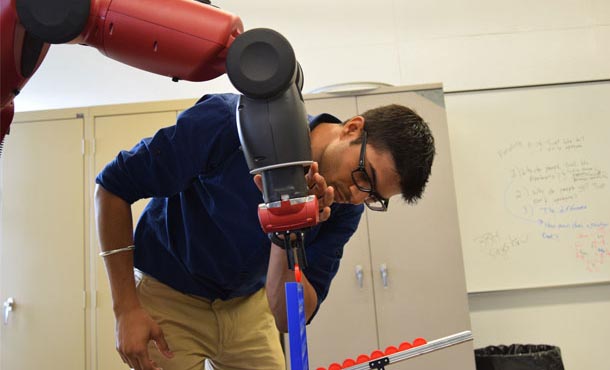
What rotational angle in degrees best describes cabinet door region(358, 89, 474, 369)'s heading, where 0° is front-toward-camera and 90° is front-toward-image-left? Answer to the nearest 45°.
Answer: approximately 0°

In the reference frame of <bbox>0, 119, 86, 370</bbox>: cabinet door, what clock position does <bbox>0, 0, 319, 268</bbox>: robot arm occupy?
The robot arm is roughly at 12 o'clock from the cabinet door.

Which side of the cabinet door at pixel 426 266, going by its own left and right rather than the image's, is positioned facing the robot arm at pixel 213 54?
front

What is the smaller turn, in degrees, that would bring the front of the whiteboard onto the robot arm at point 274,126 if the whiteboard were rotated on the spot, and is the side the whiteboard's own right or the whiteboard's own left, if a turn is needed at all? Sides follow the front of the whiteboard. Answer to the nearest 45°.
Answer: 0° — it already faces it

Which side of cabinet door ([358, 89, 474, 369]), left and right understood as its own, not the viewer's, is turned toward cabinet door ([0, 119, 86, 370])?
right

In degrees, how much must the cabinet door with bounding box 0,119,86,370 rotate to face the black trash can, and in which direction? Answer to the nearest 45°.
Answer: approximately 45° to its left

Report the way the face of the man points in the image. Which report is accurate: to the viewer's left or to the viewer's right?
to the viewer's left

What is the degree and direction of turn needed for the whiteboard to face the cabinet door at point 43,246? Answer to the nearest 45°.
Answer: approximately 45° to its right
